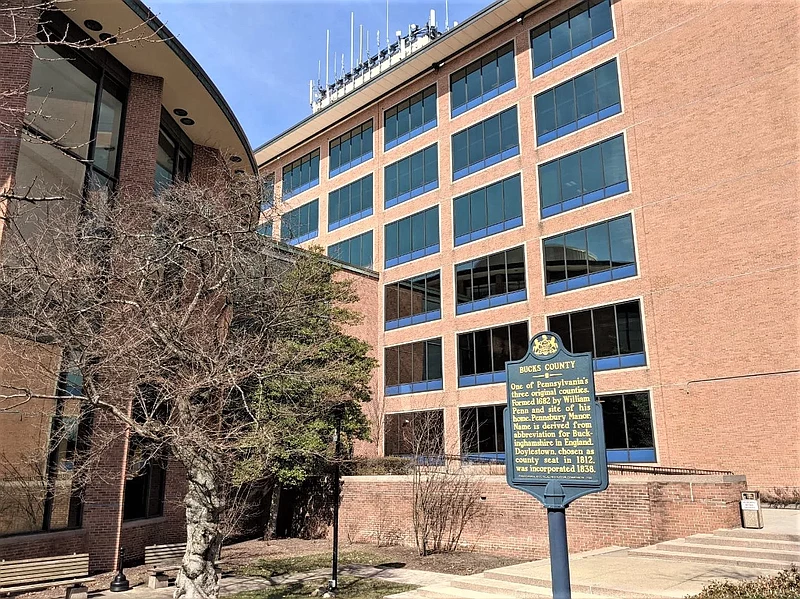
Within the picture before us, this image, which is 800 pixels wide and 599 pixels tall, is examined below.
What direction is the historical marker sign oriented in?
toward the camera

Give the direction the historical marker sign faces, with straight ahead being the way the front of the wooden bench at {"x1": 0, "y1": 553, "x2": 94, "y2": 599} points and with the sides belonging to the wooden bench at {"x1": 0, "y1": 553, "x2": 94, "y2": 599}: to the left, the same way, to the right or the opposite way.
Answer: to the right

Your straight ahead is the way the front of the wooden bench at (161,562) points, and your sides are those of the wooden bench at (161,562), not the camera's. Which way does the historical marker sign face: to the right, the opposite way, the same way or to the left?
to the right

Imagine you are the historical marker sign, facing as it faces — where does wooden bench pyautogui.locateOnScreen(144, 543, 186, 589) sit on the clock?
The wooden bench is roughly at 4 o'clock from the historical marker sign.

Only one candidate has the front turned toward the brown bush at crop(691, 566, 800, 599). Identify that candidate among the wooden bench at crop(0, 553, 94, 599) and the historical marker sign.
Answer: the wooden bench

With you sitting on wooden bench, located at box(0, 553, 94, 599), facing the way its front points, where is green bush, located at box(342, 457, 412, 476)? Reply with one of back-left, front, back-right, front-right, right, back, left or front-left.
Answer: left

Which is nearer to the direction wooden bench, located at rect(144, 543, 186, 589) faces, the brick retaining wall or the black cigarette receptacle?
the brick retaining wall

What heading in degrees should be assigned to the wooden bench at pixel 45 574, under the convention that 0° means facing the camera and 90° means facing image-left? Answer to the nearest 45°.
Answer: approximately 315°

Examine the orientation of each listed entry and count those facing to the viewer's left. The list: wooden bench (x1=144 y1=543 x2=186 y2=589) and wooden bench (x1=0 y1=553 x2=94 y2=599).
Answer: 0

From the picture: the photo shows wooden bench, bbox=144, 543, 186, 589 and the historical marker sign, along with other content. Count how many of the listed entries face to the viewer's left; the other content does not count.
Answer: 0

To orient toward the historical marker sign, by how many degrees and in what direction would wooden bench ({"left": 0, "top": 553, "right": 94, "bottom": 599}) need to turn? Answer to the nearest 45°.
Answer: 0° — it already faces it

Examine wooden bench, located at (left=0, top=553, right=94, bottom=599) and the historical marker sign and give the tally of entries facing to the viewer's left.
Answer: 0

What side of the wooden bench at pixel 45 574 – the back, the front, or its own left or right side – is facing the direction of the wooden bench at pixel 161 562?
left
